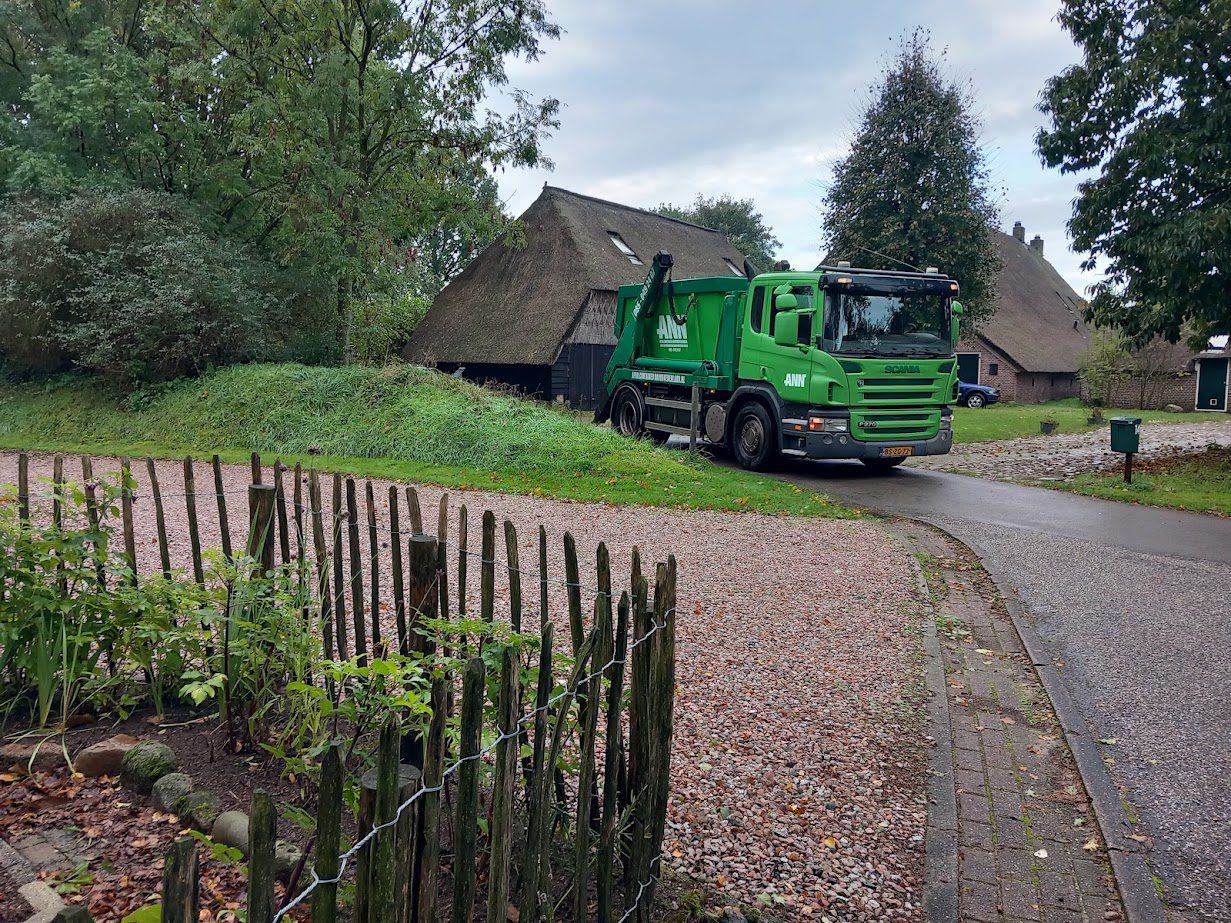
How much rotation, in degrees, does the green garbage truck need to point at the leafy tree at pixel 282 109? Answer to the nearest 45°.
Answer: approximately 180°

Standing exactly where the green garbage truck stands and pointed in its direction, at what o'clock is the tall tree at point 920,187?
The tall tree is roughly at 8 o'clock from the green garbage truck.

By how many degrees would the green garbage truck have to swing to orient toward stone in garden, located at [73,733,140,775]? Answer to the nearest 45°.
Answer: approximately 45° to its right

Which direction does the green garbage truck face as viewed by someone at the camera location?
facing the viewer and to the right of the viewer

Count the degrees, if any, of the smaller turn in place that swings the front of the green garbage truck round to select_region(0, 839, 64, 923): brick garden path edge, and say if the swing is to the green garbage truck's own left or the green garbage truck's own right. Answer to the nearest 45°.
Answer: approximately 45° to the green garbage truck's own right

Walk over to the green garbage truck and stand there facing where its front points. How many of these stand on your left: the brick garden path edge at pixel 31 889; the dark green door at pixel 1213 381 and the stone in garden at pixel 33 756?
1

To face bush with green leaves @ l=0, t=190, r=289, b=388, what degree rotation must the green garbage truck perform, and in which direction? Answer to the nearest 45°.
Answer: approximately 135° to its right

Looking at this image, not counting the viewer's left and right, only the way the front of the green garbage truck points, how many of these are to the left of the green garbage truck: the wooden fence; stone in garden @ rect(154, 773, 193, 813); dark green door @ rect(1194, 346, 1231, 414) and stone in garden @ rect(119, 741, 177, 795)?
1

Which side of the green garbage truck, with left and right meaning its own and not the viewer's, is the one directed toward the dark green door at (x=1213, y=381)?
left

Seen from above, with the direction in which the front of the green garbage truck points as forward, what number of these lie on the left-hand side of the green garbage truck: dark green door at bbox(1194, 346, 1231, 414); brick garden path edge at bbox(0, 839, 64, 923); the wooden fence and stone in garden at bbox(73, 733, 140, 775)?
1

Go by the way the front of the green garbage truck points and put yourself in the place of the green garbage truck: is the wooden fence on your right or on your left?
on your right

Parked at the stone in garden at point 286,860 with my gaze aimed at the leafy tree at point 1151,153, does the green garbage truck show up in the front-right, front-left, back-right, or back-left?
front-left

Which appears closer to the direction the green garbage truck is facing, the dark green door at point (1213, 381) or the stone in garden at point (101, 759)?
the stone in garden

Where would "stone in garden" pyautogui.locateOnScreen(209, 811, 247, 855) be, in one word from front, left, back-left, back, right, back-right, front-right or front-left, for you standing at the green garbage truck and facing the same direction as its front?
front-right

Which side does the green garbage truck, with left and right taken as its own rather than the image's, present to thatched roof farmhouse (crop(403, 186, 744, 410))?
back

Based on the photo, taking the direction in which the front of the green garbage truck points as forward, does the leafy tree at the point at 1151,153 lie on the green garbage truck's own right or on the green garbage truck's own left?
on the green garbage truck's own left
